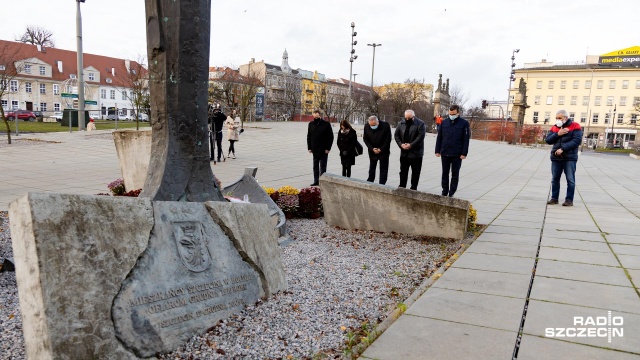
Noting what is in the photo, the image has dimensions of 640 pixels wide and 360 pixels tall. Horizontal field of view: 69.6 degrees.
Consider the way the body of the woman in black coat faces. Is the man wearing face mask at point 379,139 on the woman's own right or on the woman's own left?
on the woman's own left

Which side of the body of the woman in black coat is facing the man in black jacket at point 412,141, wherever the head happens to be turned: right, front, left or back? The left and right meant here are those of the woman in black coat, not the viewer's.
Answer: left

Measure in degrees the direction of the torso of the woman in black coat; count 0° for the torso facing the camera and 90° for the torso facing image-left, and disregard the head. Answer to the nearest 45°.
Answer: approximately 45°

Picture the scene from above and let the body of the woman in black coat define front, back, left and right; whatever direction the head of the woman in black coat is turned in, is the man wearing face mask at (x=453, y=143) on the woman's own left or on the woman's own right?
on the woman's own left

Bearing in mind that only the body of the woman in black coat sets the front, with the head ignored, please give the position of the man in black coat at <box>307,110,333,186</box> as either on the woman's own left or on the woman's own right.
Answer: on the woman's own right

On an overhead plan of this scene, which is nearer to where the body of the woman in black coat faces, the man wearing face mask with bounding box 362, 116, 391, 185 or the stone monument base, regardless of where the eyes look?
the stone monument base

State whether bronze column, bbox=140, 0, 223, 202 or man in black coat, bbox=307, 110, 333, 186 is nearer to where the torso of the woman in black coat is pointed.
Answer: the bronze column
